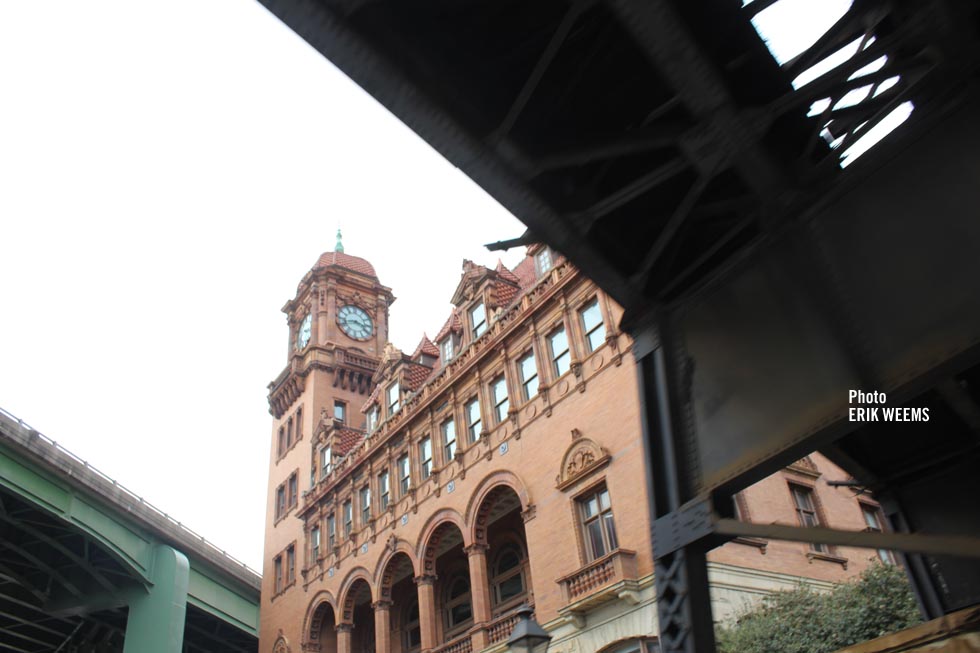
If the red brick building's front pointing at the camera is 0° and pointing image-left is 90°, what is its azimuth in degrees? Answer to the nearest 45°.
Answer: approximately 45°

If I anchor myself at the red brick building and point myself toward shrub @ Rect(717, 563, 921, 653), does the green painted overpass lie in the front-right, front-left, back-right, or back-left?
back-right

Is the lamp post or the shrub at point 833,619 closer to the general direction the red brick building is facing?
the lamp post

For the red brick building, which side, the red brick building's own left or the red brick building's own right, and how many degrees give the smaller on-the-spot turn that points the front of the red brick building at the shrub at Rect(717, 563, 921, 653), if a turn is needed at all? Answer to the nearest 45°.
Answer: approximately 90° to the red brick building's own left
